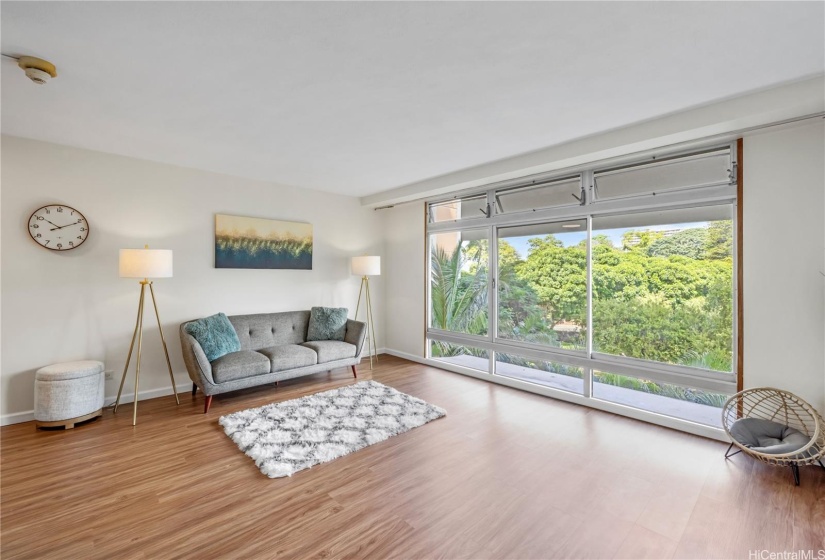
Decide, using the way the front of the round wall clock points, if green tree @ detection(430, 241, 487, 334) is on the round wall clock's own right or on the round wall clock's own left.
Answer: on the round wall clock's own left

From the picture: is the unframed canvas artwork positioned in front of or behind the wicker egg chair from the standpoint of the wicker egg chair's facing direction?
in front

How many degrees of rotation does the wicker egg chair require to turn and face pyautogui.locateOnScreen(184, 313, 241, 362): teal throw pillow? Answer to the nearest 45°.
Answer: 0° — it already faces it

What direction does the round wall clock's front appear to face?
toward the camera

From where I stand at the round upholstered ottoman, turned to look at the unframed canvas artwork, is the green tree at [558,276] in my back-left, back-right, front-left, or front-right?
front-right

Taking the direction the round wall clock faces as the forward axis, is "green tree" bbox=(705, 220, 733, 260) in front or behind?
in front

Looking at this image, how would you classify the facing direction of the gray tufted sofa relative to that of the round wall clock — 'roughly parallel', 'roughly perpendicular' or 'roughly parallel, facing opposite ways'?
roughly parallel

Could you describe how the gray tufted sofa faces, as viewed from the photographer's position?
facing the viewer and to the right of the viewer

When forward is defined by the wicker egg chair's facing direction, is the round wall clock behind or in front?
in front

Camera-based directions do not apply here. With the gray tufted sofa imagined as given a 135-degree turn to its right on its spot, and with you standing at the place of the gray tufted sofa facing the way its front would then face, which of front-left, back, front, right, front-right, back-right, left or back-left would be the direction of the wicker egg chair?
back-left

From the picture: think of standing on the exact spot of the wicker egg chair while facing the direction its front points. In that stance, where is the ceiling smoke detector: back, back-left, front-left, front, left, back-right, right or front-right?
front

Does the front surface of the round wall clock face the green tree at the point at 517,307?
no

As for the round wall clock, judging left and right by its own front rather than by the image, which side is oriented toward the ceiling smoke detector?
front

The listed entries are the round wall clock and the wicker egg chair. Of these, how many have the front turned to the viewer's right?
0
